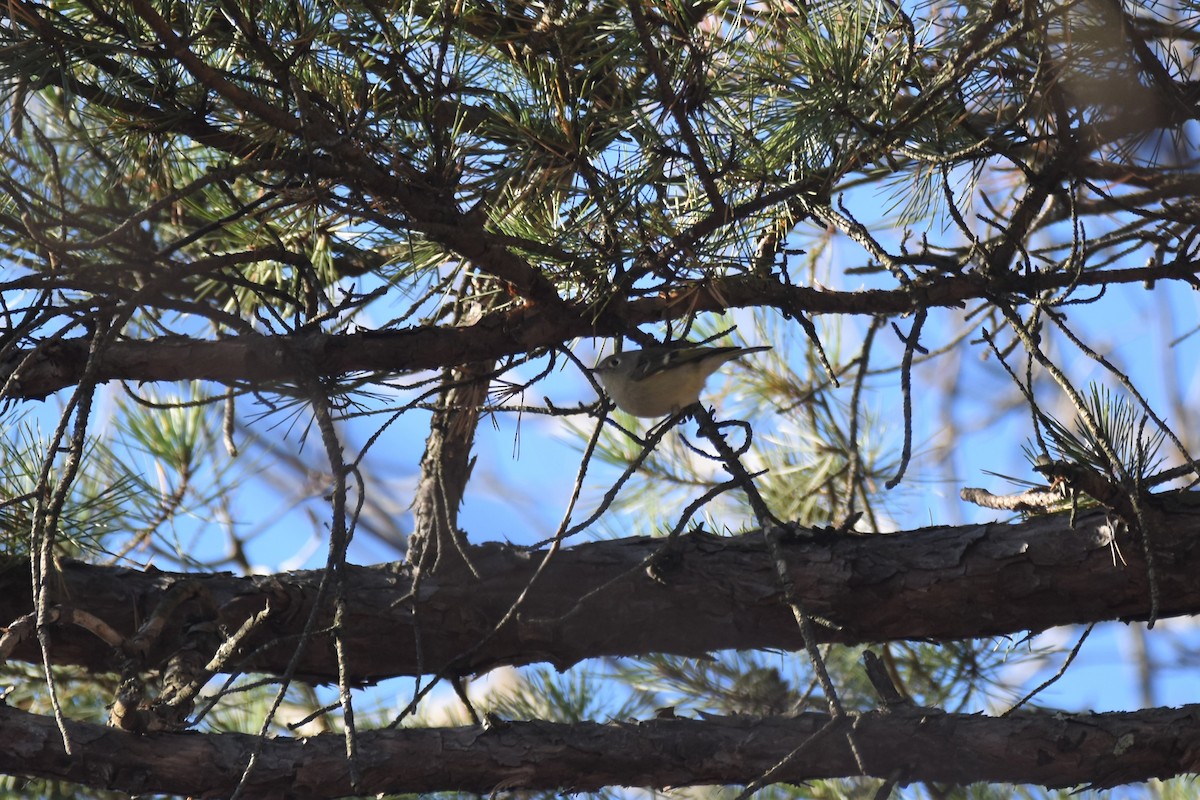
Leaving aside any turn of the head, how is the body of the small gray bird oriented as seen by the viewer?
to the viewer's left
